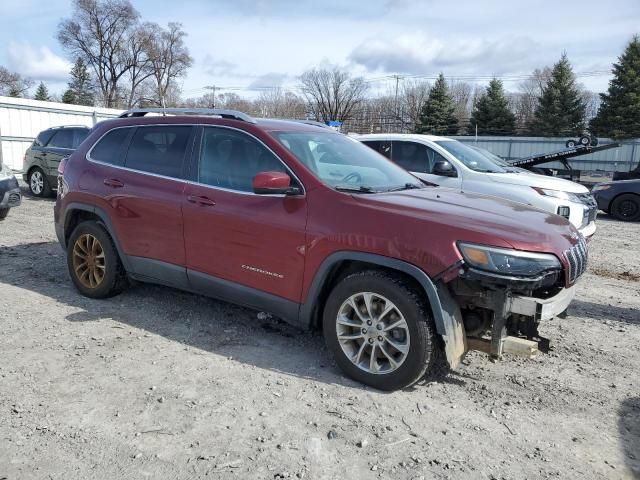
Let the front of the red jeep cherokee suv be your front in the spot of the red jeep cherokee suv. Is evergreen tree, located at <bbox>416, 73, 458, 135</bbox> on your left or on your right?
on your left

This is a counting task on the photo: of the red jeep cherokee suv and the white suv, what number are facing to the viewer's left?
0

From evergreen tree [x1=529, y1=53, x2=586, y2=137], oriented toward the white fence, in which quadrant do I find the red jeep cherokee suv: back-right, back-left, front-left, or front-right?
front-left

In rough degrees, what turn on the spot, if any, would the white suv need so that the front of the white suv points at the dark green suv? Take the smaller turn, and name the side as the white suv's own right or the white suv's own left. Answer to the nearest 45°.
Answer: approximately 135° to the white suv's own right

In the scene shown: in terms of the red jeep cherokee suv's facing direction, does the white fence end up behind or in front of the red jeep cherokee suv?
behind

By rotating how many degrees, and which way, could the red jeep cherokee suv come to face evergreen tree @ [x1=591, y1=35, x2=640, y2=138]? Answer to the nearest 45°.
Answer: approximately 90° to its left

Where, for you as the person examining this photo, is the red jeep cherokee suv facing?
facing the viewer and to the right of the viewer

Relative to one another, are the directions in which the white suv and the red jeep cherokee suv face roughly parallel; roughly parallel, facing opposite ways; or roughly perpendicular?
roughly parallel

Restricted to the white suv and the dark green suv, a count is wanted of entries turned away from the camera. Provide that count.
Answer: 0

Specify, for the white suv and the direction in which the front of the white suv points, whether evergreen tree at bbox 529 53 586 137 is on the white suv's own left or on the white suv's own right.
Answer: on the white suv's own left

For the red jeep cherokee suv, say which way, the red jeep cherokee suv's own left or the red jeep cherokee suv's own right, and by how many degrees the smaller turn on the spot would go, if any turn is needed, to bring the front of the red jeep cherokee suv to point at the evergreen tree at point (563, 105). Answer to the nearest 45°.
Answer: approximately 90° to the red jeep cherokee suv's own left
